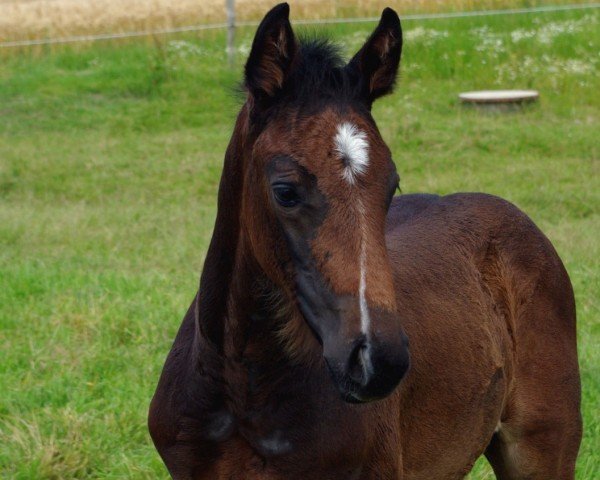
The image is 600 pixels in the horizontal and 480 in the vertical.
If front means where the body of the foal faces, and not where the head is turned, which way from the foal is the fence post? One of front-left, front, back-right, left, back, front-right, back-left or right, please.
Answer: back-right

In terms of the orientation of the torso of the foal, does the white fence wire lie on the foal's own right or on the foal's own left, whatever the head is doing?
on the foal's own right
